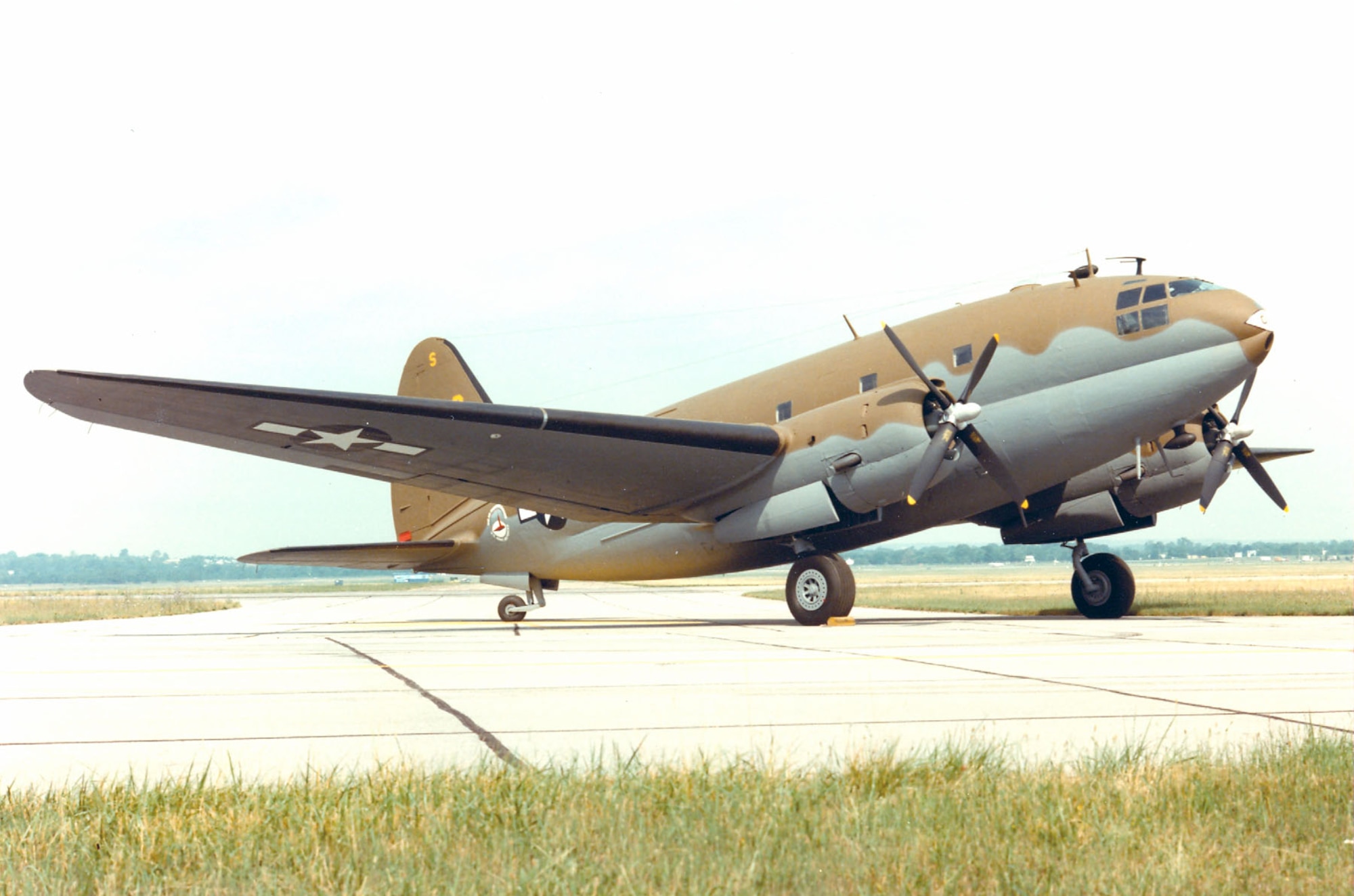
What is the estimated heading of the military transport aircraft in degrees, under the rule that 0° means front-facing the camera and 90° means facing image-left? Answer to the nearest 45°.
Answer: approximately 315°
